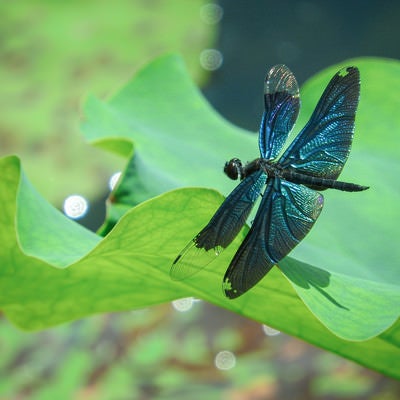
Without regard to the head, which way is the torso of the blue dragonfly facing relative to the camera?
to the viewer's left
